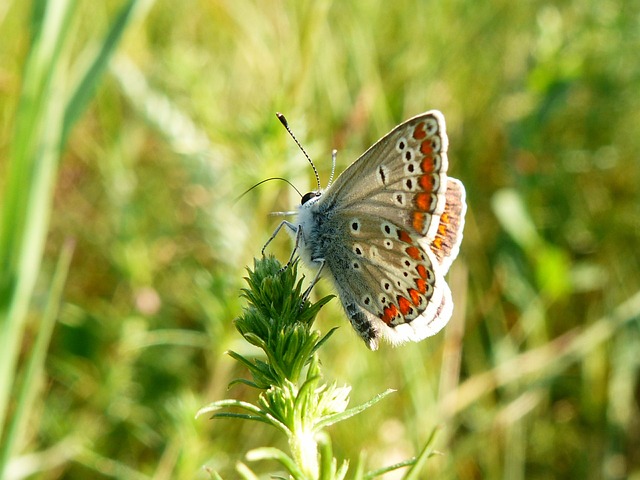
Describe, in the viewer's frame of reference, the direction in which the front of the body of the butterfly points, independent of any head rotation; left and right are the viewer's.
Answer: facing to the left of the viewer
